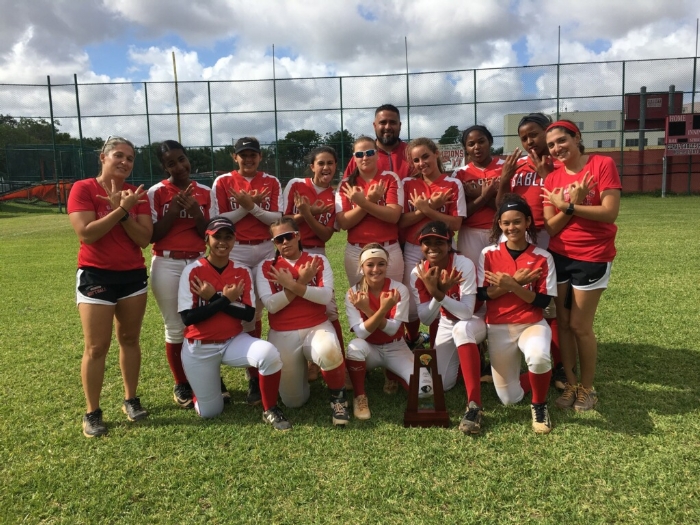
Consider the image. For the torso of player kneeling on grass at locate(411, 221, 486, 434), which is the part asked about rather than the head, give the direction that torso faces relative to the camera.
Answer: toward the camera

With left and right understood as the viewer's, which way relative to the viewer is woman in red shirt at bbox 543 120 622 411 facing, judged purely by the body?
facing the viewer and to the left of the viewer

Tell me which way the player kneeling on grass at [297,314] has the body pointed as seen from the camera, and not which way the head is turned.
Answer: toward the camera

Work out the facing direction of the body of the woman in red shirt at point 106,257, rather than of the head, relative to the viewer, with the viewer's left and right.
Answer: facing the viewer and to the right of the viewer

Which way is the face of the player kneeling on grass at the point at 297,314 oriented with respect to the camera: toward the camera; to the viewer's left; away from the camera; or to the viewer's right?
toward the camera

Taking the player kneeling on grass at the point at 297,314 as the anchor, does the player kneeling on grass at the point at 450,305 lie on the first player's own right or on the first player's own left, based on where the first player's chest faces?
on the first player's own left

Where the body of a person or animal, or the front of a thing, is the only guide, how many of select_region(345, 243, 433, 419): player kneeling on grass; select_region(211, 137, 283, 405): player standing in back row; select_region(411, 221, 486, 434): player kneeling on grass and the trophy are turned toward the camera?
4

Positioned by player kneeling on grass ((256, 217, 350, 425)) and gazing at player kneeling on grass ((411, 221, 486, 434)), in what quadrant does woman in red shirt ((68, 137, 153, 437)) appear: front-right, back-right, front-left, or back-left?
back-right

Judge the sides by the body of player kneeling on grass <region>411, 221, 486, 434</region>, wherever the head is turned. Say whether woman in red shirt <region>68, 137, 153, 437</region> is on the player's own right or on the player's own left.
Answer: on the player's own right

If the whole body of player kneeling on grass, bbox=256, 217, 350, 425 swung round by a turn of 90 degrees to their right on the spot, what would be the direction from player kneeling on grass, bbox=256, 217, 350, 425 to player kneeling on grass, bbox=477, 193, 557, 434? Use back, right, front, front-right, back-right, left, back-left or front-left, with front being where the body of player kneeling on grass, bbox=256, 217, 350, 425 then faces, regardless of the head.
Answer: back

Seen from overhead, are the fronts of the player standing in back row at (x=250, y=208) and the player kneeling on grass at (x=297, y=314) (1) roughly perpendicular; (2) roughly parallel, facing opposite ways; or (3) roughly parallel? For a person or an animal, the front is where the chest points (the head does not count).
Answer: roughly parallel

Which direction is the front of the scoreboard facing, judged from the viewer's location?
facing the viewer

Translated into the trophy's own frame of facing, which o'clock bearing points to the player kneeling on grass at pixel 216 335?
The player kneeling on grass is roughly at 3 o'clock from the trophy.

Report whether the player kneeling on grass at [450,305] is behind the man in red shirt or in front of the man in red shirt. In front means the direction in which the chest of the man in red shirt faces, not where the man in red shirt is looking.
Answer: in front

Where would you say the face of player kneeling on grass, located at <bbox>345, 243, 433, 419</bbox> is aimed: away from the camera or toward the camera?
toward the camera
